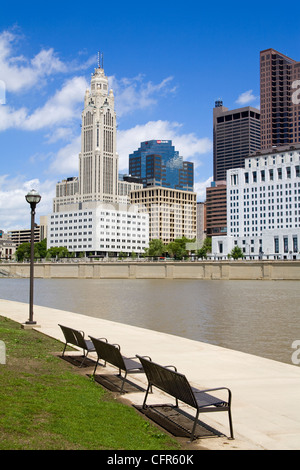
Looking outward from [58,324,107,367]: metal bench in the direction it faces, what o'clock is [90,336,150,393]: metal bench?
[90,336,150,393]: metal bench is roughly at 4 o'clock from [58,324,107,367]: metal bench.

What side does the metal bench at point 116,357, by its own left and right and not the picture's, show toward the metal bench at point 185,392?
right

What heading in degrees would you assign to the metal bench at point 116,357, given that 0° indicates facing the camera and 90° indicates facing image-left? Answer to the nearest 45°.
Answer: approximately 225°

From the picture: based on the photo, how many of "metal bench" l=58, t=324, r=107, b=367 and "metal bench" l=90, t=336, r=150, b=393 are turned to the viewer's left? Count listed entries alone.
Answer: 0

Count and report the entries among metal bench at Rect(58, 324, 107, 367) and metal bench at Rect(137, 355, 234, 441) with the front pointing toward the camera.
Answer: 0

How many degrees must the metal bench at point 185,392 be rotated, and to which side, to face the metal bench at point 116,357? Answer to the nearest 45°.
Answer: approximately 90° to its left

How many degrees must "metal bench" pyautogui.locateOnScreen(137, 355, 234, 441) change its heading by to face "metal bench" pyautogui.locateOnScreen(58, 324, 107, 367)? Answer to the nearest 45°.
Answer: approximately 90° to its left

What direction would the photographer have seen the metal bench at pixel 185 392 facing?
facing away from the viewer and to the right of the viewer

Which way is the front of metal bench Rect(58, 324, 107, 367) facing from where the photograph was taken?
facing away from the viewer and to the right of the viewer
